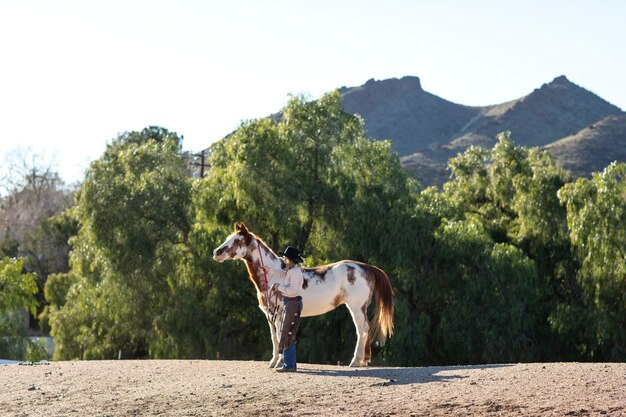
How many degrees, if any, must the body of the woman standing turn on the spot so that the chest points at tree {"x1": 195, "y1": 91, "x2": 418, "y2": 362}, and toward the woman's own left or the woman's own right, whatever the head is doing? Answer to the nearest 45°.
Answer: approximately 90° to the woman's own right

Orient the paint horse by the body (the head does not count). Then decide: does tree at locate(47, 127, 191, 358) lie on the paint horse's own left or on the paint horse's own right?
on the paint horse's own right

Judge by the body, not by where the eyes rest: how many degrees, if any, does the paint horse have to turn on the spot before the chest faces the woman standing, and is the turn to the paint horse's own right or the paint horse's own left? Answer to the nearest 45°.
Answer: approximately 45° to the paint horse's own left

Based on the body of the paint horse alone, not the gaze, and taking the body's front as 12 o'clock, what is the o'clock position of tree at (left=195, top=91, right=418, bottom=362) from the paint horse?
The tree is roughly at 3 o'clock from the paint horse.

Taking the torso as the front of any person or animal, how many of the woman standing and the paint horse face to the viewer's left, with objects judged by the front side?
2

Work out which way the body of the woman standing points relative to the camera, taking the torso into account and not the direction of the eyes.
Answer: to the viewer's left

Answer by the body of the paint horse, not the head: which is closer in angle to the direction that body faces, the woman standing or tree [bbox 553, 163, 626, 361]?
the woman standing

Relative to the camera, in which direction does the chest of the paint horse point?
to the viewer's left

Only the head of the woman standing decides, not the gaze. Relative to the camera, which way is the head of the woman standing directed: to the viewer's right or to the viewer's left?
to the viewer's left
